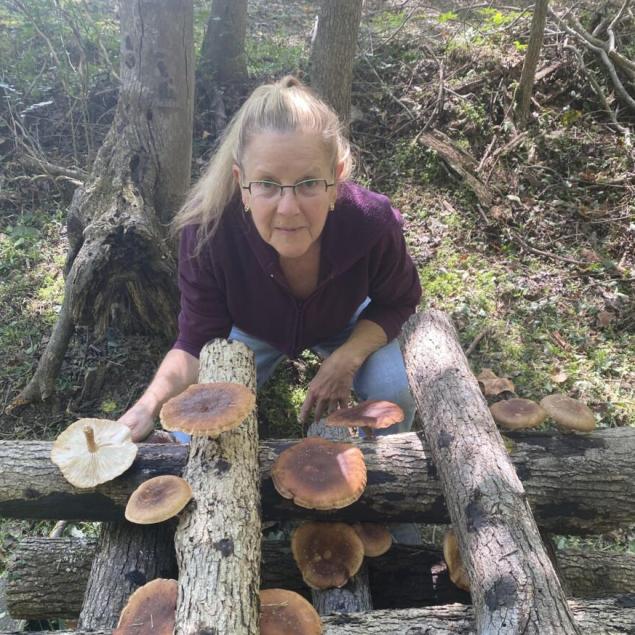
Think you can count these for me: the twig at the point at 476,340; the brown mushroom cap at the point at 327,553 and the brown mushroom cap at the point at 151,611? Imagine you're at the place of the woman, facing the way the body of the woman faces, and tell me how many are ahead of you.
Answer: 2

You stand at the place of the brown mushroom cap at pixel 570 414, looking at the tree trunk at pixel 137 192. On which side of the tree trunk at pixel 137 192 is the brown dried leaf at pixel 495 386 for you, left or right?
right

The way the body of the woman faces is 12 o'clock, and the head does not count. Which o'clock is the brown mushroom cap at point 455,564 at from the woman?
The brown mushroom cap is roughly at 11 o'clock from the woman.

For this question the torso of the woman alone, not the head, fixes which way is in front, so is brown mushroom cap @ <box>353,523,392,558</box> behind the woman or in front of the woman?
in front

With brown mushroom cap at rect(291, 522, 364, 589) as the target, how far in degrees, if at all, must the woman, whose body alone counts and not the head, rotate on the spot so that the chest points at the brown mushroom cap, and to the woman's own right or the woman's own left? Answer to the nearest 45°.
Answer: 0° — they already face it

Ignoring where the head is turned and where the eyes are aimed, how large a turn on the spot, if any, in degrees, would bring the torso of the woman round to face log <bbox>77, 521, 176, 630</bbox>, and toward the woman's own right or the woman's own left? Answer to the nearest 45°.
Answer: approximately 45° to the woman's own right

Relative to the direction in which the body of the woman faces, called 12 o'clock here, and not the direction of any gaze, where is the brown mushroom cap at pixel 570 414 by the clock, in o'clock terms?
The brown mushroom cap is roughly at 10 o'clock from the woman.

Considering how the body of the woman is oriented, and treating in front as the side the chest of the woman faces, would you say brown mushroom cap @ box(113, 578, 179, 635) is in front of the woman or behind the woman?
in front

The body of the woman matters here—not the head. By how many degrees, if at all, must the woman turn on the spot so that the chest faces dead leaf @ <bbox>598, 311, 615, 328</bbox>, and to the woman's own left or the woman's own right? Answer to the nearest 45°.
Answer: approximately 135° to the woman's own left

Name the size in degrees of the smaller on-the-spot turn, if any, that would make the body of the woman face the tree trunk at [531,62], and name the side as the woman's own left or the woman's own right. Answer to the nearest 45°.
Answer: approximately 135° to the woman's own left

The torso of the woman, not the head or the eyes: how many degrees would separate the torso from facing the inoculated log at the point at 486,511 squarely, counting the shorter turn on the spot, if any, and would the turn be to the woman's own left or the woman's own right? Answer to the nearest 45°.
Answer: approximately 45° to the woman's own left

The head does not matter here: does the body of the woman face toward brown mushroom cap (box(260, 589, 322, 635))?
yes

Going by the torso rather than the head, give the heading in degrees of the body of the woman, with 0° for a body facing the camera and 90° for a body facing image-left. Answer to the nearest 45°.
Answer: approximately 0°
